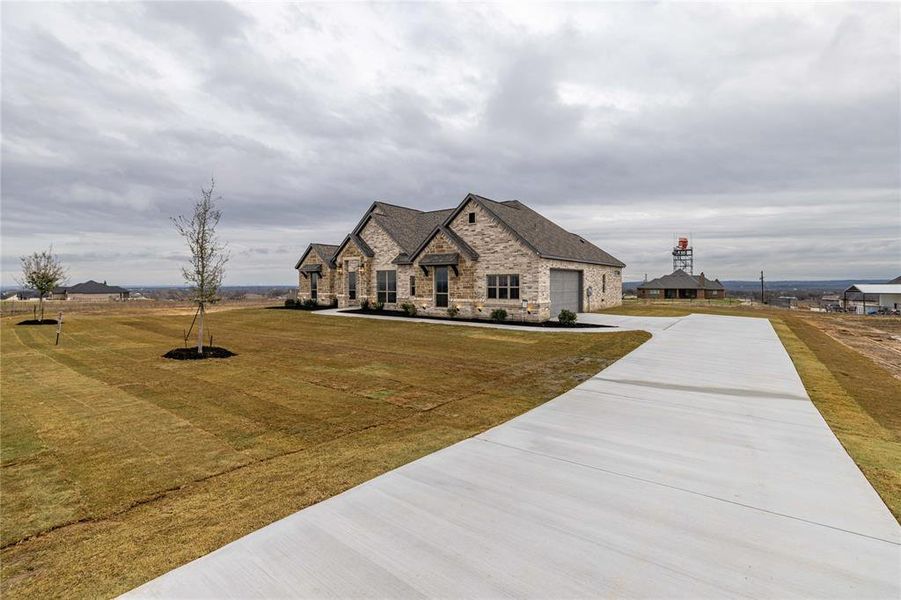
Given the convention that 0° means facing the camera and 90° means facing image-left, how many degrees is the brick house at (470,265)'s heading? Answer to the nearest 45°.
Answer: approximately 45°
